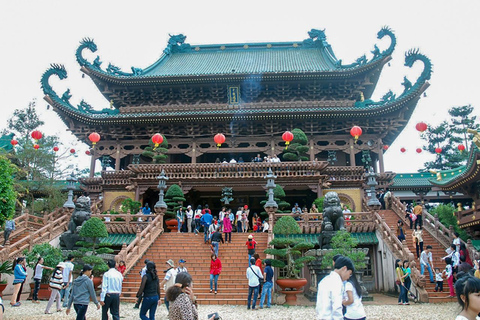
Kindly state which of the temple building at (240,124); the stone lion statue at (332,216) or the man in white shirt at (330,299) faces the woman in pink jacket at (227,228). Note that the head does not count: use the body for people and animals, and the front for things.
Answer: the temple building

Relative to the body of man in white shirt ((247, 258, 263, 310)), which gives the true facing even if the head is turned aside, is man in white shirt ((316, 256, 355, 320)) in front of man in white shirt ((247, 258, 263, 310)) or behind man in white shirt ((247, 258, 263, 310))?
behind

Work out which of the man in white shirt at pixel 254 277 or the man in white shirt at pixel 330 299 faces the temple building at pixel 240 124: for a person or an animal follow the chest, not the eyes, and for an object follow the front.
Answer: the man in white shirt at pixel 254 277

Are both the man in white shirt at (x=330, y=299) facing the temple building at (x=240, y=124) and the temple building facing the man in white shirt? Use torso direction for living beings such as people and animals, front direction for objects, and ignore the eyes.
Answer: no

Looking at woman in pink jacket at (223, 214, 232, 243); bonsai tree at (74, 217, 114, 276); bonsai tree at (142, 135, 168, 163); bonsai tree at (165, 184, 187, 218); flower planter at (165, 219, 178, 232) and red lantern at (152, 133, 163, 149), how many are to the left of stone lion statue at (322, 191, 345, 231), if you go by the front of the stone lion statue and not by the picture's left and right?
0

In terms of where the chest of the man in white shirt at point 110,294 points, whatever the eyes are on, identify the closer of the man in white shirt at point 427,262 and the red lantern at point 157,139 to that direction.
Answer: the red lantern

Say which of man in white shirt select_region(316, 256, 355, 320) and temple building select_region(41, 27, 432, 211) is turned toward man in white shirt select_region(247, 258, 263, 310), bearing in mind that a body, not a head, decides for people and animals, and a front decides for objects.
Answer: the temple building

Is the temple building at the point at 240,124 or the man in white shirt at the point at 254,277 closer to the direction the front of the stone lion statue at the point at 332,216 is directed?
the man in white shirt

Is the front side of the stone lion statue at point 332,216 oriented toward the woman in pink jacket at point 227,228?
no

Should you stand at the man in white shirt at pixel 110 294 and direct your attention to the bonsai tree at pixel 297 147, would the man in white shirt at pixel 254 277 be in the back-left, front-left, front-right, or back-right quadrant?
front-right

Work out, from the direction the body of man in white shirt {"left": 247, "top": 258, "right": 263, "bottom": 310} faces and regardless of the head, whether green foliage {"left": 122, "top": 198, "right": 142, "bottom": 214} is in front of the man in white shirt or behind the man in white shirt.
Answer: in front

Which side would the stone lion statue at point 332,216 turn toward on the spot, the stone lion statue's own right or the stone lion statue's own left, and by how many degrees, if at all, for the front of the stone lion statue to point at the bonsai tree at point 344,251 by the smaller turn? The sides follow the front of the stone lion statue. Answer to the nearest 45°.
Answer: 0° — it already faces it

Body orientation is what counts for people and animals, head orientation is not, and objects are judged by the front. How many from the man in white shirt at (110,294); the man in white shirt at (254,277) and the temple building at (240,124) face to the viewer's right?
0

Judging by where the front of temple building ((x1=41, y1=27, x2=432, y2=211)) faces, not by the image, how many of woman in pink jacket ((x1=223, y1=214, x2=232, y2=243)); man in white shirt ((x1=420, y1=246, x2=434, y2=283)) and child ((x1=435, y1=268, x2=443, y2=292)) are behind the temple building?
0

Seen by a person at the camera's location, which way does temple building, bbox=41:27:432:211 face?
facing the viewer

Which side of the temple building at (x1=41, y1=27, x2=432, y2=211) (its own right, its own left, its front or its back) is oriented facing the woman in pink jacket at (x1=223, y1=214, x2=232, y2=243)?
front
